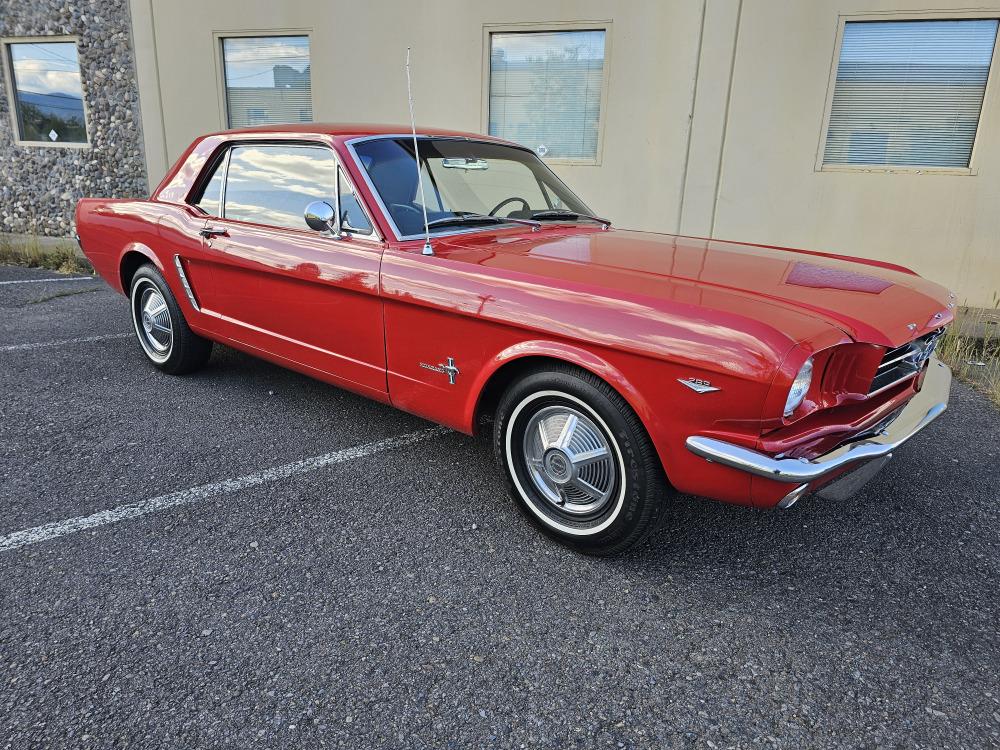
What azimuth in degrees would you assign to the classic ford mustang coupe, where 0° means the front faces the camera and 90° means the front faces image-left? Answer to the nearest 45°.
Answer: approximately 315°
